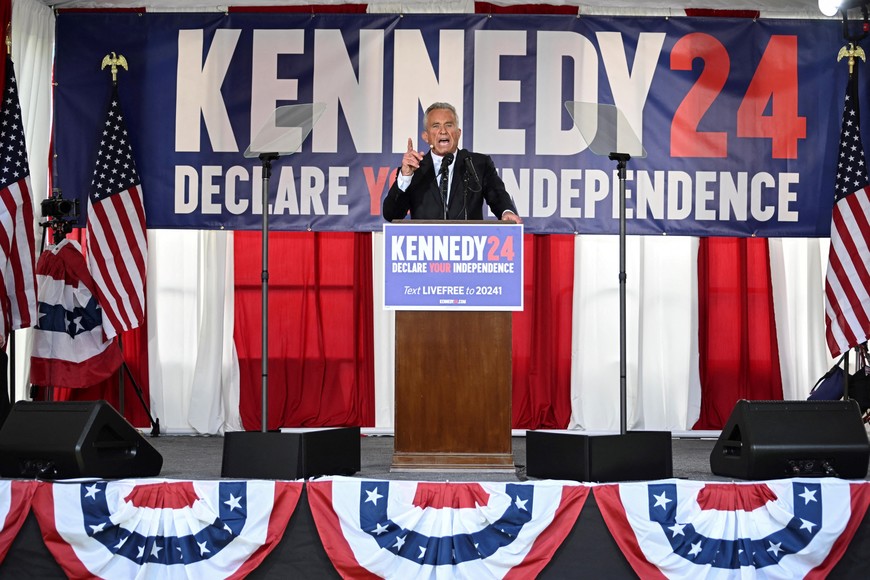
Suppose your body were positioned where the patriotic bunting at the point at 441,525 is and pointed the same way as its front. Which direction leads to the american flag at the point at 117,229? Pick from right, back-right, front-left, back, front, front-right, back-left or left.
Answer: back-right

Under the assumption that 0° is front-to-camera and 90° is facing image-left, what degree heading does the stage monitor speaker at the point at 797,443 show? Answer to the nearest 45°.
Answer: approximately 135°

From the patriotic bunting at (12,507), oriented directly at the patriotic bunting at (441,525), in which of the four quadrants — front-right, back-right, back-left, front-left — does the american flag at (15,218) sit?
back-left

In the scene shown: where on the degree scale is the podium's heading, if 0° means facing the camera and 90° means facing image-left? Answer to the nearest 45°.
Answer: approximately 0°

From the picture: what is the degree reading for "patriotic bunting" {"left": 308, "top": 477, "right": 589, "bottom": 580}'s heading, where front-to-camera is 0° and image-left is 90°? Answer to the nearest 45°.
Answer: approximately 0°

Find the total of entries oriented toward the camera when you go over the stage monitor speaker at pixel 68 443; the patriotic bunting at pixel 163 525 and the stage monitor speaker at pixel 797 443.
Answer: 1

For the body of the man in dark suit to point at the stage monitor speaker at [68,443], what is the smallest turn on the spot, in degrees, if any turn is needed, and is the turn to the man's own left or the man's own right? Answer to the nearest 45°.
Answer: approximately 90° to the man's own right
